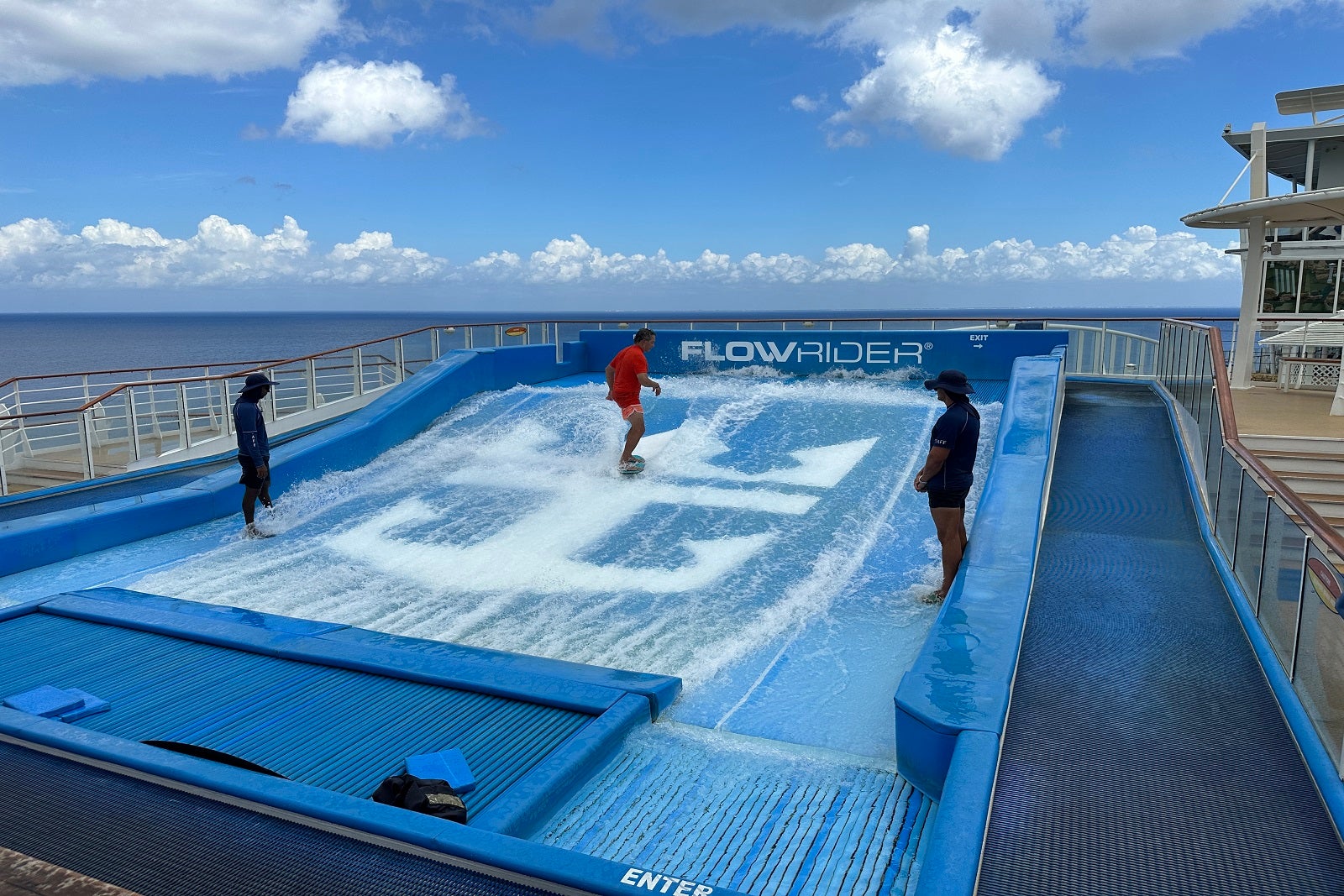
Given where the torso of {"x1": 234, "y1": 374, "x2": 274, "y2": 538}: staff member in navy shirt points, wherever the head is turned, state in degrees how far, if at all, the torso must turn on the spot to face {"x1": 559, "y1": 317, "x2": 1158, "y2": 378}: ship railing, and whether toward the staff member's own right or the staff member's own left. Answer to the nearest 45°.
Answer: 0° — they already face it

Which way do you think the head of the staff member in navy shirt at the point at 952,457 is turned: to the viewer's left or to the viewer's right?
to the viewer's left

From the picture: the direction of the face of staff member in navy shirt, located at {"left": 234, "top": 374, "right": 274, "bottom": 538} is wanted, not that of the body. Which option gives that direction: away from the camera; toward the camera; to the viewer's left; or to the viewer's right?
to the viewer's right

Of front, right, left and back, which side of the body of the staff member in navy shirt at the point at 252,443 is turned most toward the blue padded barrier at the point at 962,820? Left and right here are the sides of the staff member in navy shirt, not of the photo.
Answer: right

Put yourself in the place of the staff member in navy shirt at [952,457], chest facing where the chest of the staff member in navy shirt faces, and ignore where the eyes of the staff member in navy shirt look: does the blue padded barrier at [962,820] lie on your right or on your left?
on your left

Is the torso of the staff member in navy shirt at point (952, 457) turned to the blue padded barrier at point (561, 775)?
no

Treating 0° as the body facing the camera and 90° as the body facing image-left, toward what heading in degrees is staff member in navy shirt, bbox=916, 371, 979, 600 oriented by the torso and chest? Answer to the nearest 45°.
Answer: approximately 90°

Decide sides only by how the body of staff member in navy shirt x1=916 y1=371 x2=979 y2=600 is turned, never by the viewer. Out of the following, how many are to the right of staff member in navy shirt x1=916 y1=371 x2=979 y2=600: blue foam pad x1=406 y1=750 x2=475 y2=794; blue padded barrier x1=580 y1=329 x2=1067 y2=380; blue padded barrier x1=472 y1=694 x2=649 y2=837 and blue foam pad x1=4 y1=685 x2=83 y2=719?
1

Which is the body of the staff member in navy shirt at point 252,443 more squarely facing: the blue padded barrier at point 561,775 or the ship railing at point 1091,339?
the ship railing

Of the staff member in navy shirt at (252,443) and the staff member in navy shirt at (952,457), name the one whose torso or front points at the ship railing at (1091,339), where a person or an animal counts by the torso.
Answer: the staff member in navy shirt at (252,443)

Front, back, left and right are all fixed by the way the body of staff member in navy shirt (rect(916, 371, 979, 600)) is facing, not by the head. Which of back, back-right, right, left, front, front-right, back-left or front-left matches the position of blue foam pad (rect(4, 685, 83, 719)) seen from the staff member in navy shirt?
front-left

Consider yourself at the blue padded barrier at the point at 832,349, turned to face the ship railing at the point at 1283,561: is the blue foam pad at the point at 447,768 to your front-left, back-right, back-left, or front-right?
front-right

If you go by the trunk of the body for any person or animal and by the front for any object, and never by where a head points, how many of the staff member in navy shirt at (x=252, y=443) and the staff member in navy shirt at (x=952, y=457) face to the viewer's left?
1

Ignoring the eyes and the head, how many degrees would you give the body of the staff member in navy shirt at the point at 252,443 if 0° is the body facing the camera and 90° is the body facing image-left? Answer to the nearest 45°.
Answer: approximately 270°

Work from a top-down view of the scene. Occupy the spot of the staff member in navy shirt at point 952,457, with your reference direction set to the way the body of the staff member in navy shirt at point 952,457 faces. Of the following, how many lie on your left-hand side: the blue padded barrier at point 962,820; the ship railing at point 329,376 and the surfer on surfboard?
1

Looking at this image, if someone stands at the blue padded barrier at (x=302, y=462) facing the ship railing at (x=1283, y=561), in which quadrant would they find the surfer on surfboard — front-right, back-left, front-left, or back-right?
front-left
